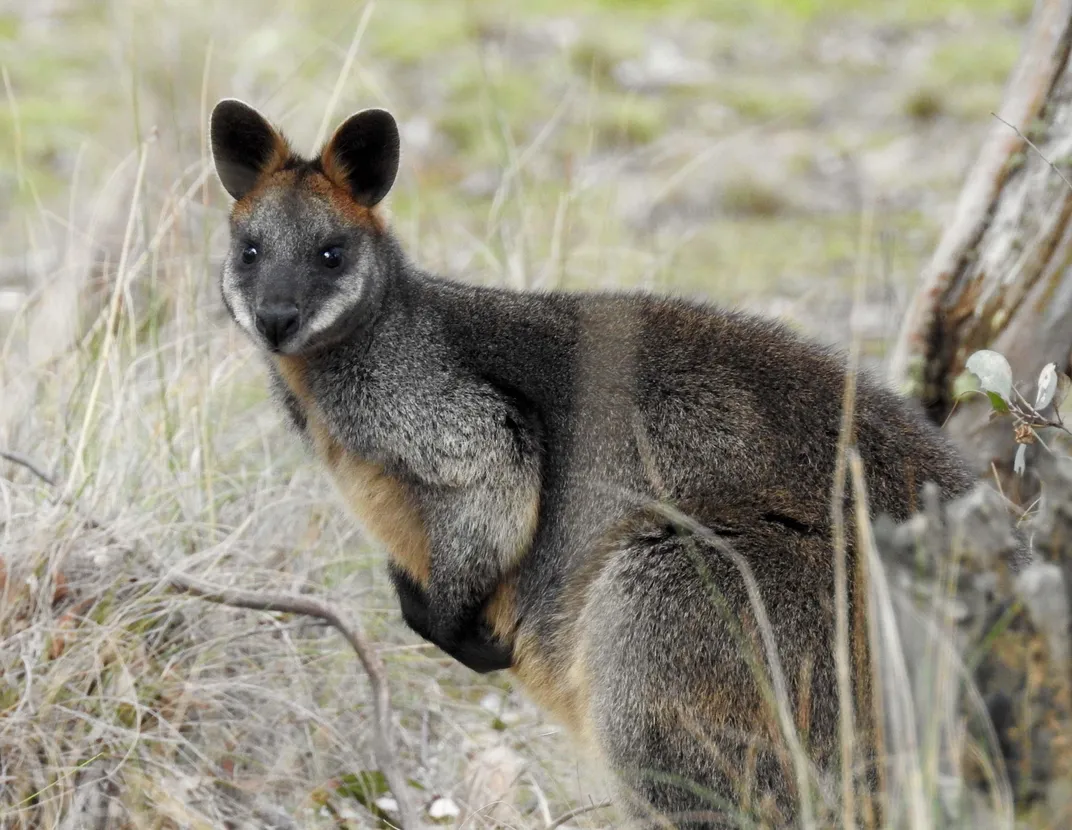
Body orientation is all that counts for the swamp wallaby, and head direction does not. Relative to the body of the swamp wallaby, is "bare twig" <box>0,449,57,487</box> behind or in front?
in front

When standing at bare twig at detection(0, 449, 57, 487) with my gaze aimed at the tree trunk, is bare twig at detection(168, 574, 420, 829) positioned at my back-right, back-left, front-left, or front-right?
front-right

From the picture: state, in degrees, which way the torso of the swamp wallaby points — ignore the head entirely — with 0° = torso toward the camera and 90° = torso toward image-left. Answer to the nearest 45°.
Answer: approximately 90°
